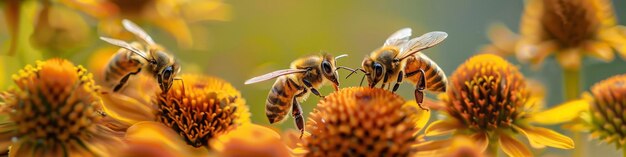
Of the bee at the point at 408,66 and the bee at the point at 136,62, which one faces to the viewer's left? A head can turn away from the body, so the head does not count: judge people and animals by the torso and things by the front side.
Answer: the bee at the point at 408,66

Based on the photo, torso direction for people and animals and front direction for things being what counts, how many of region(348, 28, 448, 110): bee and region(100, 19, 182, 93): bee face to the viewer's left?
1

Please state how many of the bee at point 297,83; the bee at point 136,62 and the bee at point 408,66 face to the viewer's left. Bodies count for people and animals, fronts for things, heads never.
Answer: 1

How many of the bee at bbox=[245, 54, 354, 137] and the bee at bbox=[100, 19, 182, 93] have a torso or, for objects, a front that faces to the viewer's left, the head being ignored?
0

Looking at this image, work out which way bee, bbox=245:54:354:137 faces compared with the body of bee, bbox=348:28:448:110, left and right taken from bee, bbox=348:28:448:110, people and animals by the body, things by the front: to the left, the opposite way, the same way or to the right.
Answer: the opposite way

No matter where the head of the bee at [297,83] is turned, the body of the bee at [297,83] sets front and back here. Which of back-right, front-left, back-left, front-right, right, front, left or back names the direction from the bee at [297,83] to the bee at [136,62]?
back

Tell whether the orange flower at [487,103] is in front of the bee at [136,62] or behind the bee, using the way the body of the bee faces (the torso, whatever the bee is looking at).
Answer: in front

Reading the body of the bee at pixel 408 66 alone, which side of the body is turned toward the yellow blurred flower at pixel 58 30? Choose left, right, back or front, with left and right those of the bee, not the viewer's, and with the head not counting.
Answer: front

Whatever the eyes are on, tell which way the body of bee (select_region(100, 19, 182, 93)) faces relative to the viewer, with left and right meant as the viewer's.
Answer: facing to the right of the viewer

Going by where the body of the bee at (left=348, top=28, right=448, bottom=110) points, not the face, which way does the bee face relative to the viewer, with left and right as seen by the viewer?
facing to the left of the viewer

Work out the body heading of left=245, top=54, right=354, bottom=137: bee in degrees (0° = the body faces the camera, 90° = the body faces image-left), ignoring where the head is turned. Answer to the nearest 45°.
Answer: approximately 270°

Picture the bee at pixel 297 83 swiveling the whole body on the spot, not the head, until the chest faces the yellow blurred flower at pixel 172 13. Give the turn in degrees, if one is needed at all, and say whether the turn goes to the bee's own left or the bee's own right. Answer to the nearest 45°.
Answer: approximately 135° to the bee's own left
